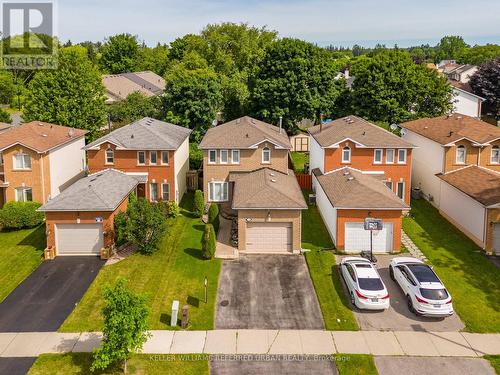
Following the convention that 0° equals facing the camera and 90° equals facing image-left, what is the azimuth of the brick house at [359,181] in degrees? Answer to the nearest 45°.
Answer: approximately 0°

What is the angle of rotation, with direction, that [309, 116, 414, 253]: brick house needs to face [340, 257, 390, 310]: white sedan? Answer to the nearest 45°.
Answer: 0° — it already faces it

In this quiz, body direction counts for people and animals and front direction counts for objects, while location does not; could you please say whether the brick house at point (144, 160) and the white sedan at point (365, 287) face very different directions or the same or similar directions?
very different directions

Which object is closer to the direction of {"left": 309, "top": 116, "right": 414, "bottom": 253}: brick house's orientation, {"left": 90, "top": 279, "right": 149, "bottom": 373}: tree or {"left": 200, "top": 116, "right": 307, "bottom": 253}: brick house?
the tree

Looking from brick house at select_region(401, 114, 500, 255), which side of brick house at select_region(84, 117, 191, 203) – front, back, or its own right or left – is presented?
left

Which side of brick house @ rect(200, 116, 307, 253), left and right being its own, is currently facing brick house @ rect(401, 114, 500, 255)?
left

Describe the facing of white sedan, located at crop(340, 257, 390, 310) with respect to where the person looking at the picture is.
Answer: facing away from the viewer and to the left of the viewer

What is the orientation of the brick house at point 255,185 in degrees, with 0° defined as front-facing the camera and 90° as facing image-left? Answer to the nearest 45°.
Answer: approximately 0°

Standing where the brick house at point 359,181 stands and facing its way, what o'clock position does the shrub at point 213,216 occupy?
The shrub is roughly at 2 o'clock from the brick house.

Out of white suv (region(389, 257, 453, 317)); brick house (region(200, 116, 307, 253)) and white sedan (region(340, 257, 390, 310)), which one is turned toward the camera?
the brick house

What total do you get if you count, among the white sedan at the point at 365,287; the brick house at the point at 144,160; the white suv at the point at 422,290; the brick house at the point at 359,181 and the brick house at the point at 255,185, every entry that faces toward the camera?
3
